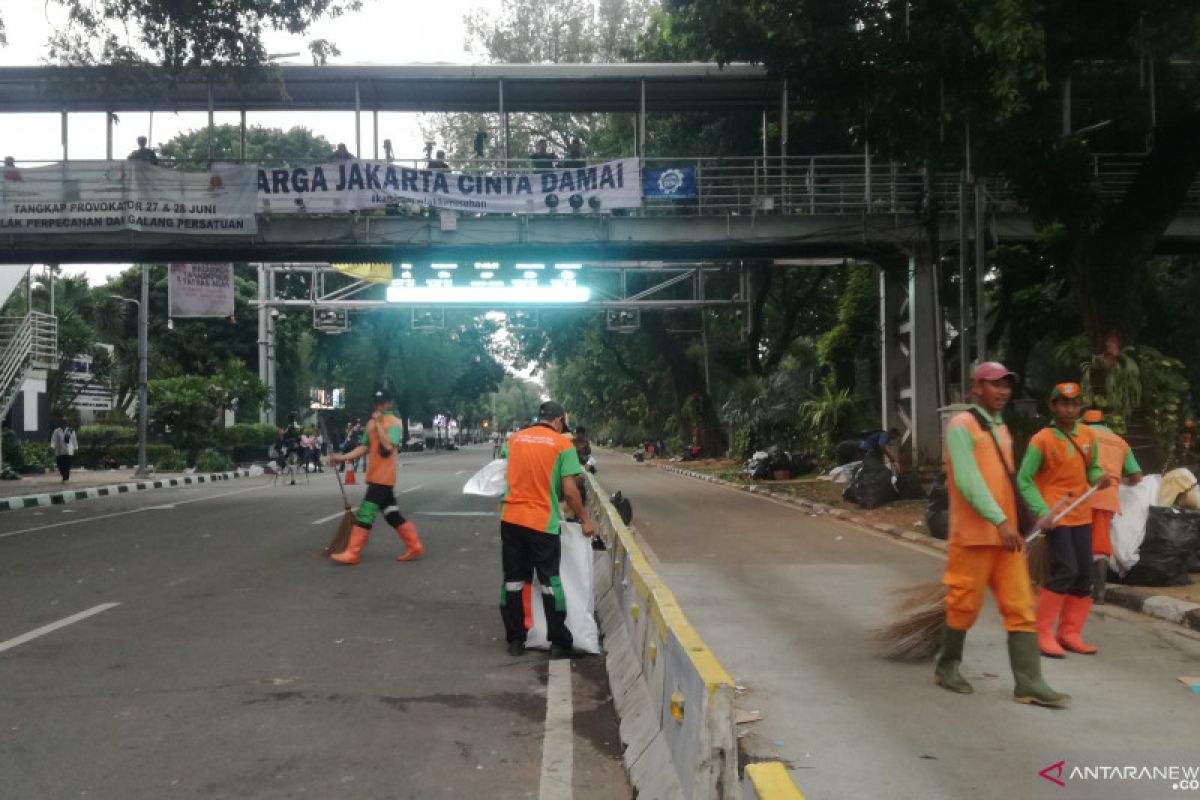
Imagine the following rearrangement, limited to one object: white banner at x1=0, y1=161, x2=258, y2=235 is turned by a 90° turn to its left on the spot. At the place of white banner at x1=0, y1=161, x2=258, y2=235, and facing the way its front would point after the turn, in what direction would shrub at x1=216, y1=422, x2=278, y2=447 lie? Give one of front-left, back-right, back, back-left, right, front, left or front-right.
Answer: left

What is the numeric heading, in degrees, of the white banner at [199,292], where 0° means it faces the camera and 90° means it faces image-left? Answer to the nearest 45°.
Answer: approximately 0°

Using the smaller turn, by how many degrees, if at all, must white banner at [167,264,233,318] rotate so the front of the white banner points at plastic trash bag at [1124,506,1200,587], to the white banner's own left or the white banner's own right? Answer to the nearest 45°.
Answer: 0° — it already faces it

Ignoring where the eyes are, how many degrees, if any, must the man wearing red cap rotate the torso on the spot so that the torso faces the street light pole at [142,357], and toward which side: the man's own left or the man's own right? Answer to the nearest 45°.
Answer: approximately 180°

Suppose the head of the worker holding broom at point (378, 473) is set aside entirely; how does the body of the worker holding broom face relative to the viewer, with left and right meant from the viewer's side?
facing to the left of the viewer

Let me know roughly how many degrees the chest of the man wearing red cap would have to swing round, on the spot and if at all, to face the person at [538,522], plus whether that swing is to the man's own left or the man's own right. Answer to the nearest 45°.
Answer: approximately 135° to the man's own right

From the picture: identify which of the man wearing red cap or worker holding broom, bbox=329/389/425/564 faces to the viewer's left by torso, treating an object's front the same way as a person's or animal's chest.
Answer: the worker holding broom

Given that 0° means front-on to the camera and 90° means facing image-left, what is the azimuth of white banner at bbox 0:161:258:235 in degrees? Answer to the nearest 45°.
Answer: approximately 0°

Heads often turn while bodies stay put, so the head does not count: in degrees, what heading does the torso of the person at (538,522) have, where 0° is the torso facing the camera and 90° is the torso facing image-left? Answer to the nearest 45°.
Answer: approximately 225°

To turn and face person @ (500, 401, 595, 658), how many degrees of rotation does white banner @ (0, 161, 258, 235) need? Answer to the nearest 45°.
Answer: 0° — it already faces them
